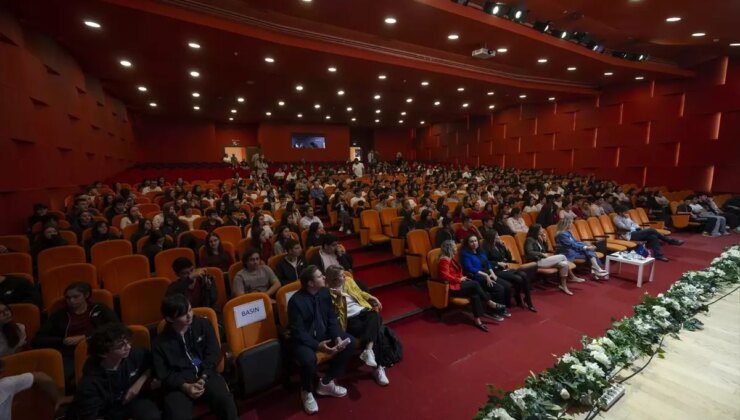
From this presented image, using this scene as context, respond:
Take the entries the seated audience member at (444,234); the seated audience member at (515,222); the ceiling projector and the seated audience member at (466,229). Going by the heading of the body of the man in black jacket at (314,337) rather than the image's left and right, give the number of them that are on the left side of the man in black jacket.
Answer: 4

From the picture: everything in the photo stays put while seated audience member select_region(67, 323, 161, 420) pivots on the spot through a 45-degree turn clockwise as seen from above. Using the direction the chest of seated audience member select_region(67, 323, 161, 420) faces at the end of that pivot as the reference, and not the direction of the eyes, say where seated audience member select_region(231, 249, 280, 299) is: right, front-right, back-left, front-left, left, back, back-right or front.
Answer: back-left

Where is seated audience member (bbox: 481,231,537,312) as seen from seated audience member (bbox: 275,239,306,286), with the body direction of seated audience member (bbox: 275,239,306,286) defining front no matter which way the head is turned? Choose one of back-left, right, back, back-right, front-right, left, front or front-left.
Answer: front-left

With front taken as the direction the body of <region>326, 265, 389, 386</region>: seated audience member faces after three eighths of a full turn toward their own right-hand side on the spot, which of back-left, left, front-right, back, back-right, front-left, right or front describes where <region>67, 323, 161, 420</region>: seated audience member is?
front-left

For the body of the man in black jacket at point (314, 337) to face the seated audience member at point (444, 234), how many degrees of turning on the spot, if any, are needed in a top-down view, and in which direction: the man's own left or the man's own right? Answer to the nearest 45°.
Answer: approximately 90° to the man's own left

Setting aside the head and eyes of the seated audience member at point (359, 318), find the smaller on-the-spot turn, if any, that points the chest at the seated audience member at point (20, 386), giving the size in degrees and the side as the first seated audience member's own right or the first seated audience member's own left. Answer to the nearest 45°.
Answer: approximately 90° to the first seated audience member's own right

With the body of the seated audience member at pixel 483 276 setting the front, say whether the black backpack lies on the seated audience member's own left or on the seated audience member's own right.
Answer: on the seated audience member's own right

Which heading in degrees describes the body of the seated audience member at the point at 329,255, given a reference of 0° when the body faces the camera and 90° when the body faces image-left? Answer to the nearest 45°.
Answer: approximately 315°

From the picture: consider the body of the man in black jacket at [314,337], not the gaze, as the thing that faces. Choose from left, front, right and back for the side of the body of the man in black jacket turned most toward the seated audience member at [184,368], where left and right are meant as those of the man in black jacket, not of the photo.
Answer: right

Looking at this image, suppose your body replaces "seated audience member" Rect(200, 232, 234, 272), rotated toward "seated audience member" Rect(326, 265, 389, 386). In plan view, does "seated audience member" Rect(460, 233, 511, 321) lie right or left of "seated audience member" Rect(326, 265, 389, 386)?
left

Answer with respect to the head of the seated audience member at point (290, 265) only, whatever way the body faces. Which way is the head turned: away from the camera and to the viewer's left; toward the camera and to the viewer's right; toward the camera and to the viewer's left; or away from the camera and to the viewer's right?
toward the camera and to the viewer's right

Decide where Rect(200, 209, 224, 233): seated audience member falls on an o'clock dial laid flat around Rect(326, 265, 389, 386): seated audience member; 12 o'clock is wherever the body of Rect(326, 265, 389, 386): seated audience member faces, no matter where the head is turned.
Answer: Rect(200, 209, 224, 233): seated audience member is roughly at 6 o'clock from Rect(326, 265, 389, 386): seated audience member.

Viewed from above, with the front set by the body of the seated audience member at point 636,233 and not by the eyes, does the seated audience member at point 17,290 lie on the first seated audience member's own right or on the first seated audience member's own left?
on the first seated audience member's own right

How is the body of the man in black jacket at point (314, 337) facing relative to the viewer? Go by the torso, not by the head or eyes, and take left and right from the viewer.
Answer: facing the viewer and to the right of the viewer

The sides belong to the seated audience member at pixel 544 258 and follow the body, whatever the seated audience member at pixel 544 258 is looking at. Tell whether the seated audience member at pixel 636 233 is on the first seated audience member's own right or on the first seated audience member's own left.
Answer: on the first seated audience member's own left
